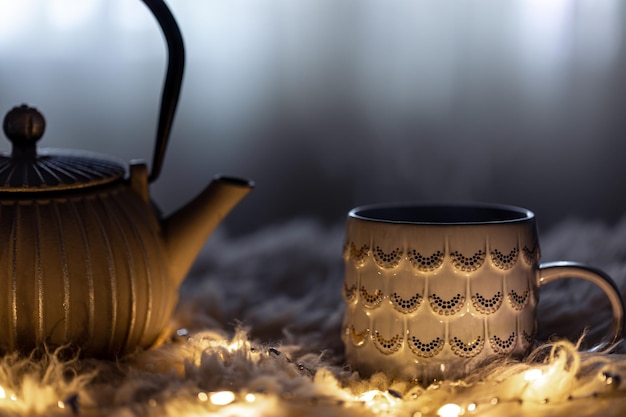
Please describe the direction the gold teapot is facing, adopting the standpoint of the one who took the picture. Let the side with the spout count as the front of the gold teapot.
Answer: facing to the right of the viewer
